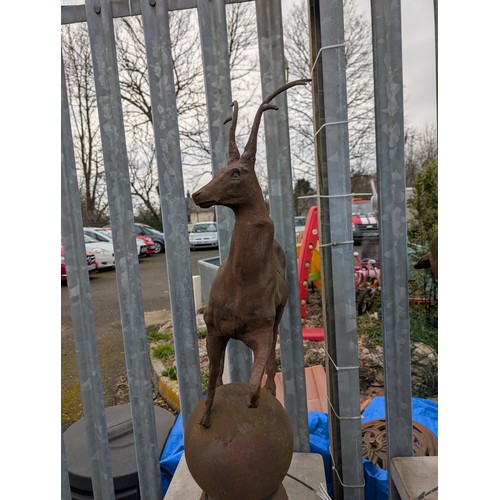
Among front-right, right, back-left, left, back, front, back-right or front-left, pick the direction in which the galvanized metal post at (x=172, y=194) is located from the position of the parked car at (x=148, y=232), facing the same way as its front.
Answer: front-right

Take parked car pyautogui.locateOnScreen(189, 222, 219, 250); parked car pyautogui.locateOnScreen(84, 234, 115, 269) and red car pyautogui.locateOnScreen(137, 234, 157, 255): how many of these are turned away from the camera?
0

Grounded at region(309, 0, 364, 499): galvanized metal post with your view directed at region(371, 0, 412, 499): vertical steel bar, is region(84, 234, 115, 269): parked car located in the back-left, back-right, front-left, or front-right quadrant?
back-left

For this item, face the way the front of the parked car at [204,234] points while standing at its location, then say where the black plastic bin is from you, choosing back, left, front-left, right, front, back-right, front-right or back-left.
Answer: front

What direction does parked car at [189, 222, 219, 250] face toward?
toward the camera

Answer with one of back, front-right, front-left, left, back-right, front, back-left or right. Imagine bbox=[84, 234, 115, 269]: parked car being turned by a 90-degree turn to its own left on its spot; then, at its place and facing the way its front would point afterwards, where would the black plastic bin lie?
back-right

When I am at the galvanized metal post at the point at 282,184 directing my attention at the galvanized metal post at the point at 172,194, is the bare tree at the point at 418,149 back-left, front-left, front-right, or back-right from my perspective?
back-right

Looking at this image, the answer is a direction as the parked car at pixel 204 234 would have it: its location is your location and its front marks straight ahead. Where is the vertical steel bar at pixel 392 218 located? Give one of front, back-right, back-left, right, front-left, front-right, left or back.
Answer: front

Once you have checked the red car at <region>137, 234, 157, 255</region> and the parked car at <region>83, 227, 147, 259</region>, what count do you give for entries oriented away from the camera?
0
